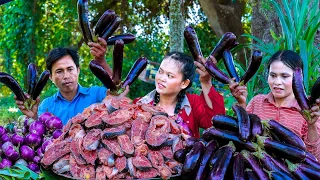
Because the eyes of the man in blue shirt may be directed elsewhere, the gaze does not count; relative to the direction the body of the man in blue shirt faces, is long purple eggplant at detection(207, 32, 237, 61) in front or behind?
in front

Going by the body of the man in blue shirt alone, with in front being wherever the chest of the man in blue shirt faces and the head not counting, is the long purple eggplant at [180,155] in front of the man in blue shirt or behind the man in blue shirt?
in front

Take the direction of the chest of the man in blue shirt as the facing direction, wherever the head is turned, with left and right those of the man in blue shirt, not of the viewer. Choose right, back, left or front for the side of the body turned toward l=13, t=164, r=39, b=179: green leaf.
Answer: front

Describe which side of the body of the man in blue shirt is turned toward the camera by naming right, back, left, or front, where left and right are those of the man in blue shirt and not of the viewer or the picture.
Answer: front

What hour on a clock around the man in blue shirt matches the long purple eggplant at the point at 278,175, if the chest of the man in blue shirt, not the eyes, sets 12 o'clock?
The long purple eggplant is roughly at 11 o'clock from the man in blue shirt.

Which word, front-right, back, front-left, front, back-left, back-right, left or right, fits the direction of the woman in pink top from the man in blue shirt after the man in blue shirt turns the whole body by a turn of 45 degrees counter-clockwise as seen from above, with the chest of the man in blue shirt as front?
front

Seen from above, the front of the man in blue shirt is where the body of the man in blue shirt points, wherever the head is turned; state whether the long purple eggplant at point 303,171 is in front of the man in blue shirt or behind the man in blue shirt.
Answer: in front

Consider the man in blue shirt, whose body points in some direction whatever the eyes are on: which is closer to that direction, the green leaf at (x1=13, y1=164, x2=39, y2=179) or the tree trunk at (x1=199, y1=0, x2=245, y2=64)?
the green leaf
